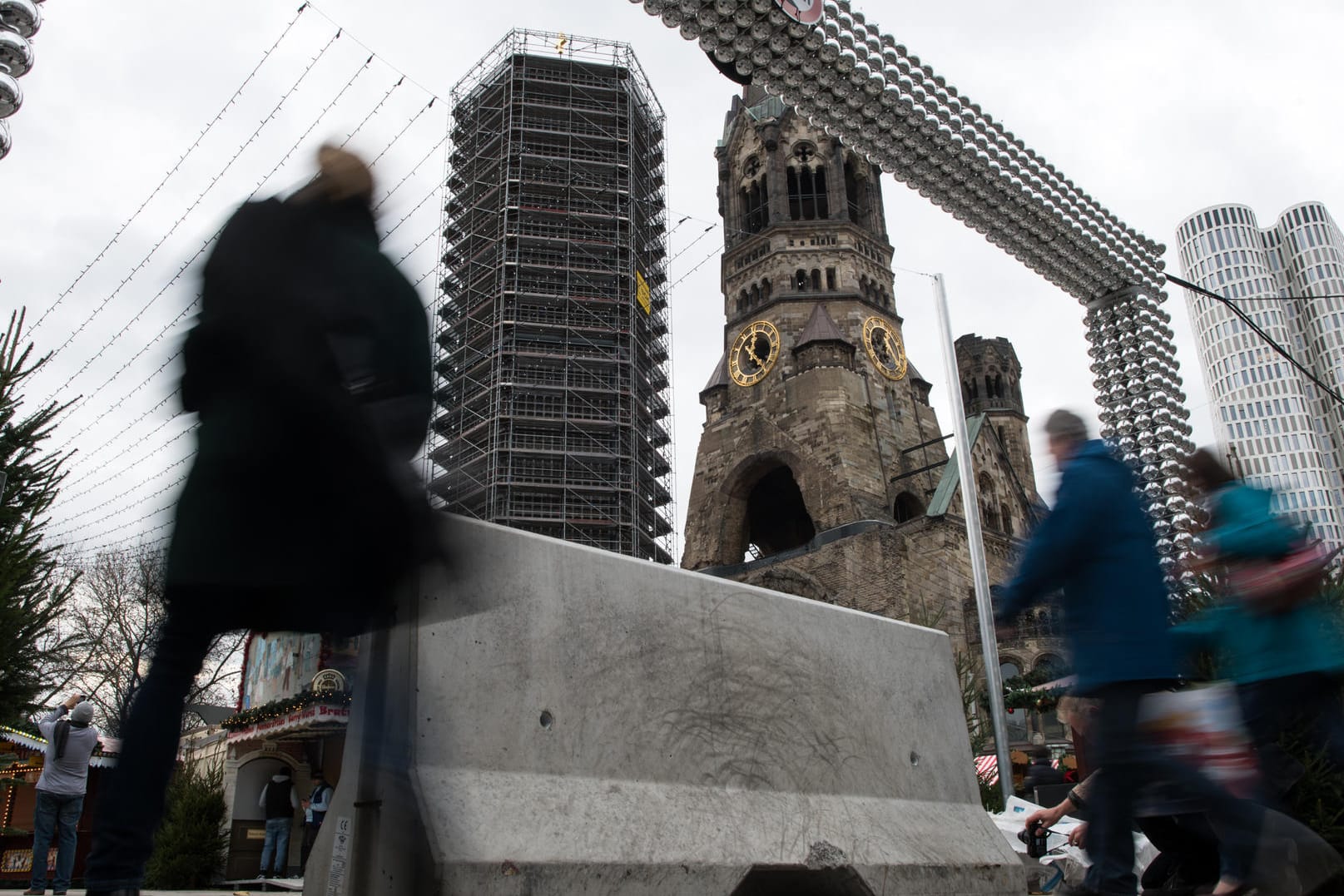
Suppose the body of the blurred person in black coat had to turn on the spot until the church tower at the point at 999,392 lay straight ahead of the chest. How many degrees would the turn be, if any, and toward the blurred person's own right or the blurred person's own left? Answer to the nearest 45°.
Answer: approximately 45° to the blurred person's own left

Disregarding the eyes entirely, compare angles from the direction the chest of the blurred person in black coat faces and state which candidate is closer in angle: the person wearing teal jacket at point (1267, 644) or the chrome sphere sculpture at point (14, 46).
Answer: the person wearing teal jacket

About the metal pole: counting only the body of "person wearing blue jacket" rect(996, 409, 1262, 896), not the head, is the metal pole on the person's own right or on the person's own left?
on the person's own right

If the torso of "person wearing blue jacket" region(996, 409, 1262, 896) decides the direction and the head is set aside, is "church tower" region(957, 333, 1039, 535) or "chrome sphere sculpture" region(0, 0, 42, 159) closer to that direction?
the chrome sphere sculpture

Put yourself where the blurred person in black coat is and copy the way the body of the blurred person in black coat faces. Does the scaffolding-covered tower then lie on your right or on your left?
on your left

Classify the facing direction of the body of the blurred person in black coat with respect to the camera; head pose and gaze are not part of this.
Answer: to the viewer's right

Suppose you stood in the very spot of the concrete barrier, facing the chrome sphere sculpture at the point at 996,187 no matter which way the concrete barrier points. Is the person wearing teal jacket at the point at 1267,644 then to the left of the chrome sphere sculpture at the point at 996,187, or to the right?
right

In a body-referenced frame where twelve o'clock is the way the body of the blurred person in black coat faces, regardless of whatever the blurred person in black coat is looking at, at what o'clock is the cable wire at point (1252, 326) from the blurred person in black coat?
The cable wire is roughly at 11 o'clock from the blurred person in black coat.

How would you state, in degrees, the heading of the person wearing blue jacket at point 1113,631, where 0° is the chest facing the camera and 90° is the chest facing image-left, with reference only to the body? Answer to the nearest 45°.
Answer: approximately 90°

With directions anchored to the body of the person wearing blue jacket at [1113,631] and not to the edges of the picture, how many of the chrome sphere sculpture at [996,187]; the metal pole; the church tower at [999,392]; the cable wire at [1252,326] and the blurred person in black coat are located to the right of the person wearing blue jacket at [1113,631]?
4

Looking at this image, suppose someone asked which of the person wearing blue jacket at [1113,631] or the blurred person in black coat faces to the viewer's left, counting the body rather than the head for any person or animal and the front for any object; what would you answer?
the person wearing blue jacket

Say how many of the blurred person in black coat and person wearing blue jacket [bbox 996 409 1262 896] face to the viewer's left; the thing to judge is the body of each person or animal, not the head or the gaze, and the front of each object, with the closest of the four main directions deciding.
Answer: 1
